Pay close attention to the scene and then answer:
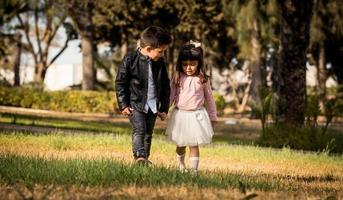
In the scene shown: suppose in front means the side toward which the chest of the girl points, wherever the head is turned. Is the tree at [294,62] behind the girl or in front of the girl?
behind

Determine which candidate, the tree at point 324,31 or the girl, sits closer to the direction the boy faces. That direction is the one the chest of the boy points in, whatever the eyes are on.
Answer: the girl

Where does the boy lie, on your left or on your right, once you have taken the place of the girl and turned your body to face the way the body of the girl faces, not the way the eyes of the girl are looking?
on your right

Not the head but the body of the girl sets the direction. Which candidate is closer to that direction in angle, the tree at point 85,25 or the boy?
the boy

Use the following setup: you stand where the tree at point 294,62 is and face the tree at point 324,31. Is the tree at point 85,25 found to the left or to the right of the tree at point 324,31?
left

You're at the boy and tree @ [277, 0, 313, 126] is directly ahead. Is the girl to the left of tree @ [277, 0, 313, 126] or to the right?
right

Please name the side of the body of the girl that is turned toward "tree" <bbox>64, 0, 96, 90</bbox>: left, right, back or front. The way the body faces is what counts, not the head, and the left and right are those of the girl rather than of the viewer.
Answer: back

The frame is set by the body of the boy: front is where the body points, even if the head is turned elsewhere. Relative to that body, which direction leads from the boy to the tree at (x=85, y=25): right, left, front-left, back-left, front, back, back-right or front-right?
back-left

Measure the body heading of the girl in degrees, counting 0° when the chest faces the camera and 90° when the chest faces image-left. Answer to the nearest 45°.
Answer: approximately 0°

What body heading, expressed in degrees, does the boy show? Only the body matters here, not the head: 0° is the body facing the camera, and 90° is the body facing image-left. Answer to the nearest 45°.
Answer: approximately 315°

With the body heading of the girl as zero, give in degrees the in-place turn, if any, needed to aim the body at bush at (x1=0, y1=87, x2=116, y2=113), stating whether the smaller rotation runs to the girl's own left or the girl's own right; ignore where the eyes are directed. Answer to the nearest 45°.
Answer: approximately 180°
